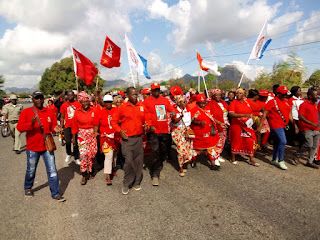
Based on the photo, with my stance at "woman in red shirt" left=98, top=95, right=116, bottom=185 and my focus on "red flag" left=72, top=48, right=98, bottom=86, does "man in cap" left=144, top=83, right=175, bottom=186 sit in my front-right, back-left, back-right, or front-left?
back-right

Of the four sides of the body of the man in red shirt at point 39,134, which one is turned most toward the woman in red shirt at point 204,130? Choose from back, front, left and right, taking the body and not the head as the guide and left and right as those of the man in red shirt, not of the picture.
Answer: left

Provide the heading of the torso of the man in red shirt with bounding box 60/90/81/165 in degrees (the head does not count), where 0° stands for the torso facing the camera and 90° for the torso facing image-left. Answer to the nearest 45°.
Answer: approximately 0°

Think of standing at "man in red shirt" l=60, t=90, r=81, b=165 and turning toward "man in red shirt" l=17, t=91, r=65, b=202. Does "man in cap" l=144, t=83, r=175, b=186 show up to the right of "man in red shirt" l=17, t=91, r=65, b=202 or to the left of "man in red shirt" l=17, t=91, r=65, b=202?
left
